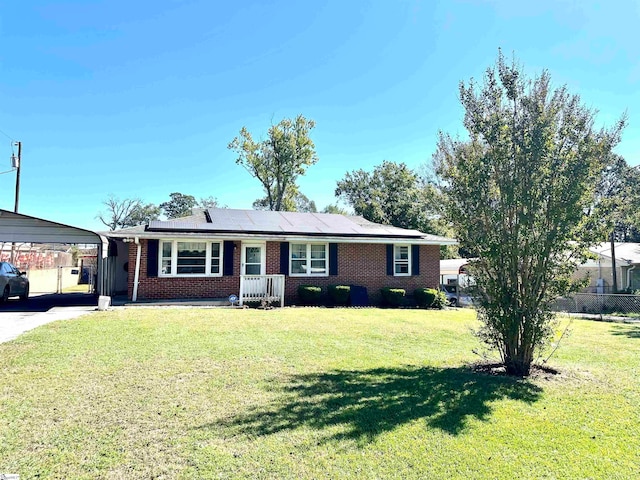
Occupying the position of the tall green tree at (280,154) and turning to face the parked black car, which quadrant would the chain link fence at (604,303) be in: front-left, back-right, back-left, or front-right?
front-left

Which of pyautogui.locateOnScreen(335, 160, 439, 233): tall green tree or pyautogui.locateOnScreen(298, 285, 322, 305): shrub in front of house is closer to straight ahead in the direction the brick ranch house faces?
the shrub in front of house

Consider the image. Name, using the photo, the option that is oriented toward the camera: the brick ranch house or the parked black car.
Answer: the brick ranch house

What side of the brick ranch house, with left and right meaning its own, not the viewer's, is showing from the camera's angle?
front

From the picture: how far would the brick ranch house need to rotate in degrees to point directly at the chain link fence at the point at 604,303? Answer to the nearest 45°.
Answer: approximately 90° to its left

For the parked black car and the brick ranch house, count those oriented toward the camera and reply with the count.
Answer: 1

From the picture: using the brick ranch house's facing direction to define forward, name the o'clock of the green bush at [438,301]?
The green bush is roughly at 9 o'clock from the brick ranch house.

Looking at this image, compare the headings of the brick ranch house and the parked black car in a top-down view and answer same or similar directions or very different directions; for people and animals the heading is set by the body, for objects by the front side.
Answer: very different directions
